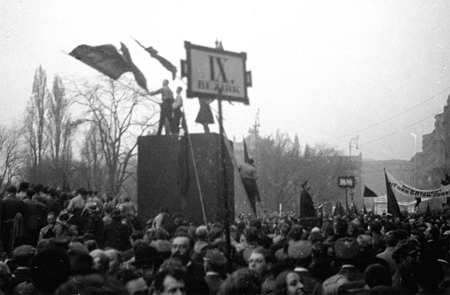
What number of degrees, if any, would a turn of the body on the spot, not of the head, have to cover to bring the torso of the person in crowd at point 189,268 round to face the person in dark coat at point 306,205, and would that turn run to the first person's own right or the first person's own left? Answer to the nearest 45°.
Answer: approximately 180°

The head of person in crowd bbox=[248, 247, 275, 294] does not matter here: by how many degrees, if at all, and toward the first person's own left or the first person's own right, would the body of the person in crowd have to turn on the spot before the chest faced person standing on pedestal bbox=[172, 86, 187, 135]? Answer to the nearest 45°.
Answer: approximately 135° to the first person's own right

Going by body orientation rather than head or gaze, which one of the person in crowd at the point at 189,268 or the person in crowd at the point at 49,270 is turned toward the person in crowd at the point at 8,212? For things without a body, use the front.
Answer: the person in crowd at the point at 49,270

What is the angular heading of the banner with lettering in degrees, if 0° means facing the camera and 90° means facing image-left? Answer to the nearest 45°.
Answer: approximately 0°

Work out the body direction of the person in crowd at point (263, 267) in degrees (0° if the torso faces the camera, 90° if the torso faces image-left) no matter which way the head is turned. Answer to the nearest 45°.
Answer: approximately 45°

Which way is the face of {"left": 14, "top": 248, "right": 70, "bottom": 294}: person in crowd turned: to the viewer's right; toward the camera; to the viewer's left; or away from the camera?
away from the camera
